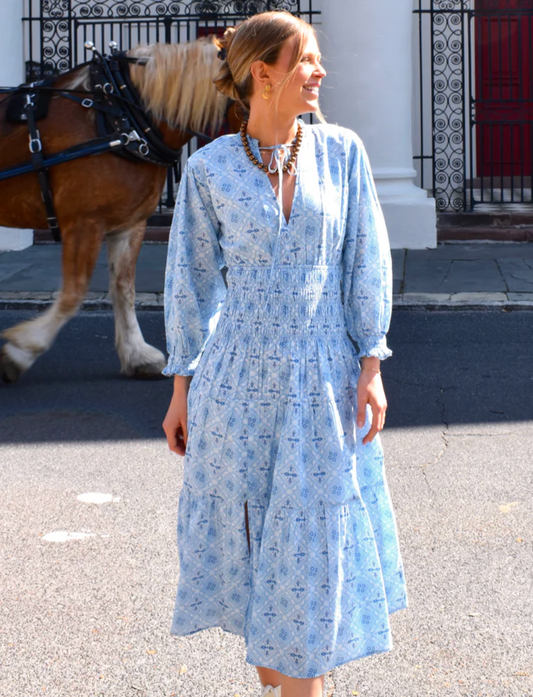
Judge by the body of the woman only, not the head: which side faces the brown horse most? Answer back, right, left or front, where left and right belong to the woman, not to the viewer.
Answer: back

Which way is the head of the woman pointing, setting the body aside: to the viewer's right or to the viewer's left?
to the viewer's right

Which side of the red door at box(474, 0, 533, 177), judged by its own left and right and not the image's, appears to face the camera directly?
front

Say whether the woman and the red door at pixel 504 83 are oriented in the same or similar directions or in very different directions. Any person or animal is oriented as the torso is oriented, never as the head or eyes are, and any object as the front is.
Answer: same or similar directions

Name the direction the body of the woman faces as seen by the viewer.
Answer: toward the camera

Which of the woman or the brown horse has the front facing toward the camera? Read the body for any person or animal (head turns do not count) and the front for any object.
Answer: the woman

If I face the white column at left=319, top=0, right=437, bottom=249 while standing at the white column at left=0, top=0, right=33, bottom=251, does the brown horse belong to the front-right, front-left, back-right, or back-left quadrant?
front-right

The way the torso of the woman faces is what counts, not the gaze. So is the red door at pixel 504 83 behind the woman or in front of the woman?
behind

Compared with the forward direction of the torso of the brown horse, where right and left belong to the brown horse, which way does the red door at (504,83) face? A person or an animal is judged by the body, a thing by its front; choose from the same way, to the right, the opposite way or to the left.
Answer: to the right

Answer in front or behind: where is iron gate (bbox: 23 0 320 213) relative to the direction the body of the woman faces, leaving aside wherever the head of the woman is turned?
behind

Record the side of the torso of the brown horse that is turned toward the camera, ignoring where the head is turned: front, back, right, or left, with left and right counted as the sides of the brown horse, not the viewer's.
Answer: right
